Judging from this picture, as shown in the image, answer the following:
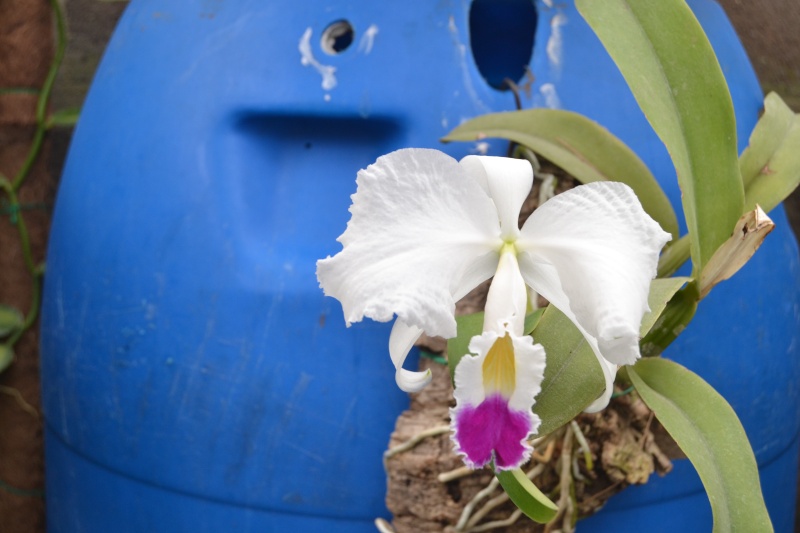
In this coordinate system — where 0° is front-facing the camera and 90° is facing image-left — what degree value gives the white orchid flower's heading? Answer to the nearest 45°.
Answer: approximately 0°
